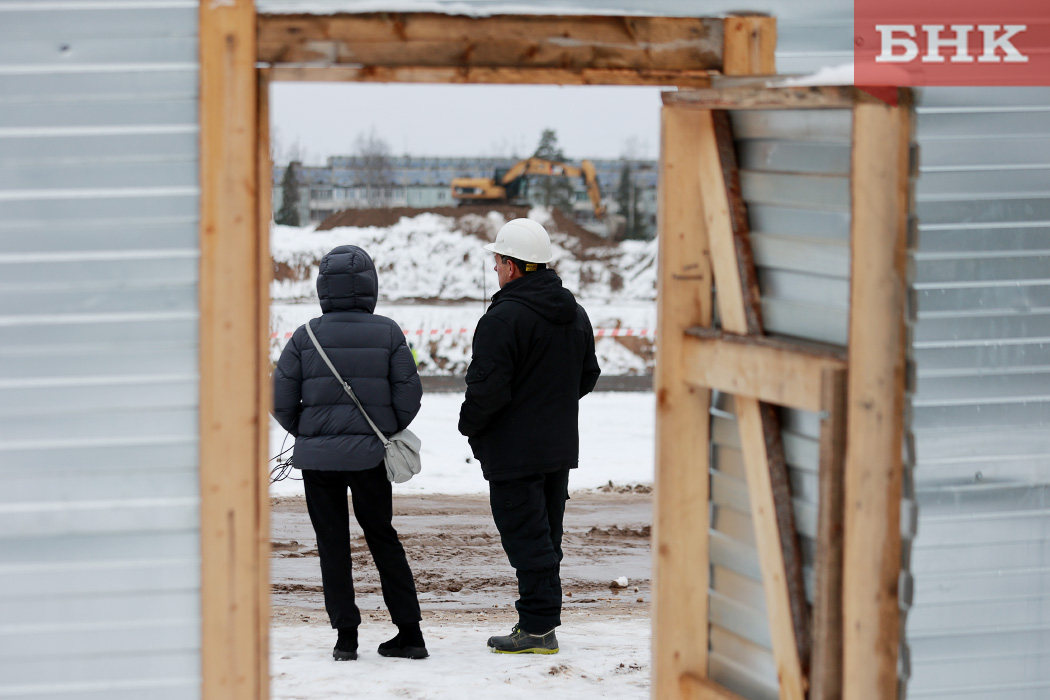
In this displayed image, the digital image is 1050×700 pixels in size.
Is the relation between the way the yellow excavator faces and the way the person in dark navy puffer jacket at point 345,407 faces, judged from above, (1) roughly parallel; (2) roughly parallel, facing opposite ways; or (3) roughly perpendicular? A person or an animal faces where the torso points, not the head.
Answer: roughly perpendicular

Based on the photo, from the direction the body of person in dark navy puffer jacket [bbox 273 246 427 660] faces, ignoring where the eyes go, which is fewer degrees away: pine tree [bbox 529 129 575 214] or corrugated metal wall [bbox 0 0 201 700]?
the pine tree

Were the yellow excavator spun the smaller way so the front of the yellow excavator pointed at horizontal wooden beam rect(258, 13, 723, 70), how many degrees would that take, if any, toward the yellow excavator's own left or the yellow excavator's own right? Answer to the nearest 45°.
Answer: approximately 90° to the yellow excavator's own right

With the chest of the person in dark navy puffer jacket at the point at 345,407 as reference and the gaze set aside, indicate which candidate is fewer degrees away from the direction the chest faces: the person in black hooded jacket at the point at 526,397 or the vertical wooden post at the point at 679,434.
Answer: the person in black hooded jacket

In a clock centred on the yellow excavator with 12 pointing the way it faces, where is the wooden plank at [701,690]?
The wooden plank is roughly at 3 o'clock from the yellow excavator.

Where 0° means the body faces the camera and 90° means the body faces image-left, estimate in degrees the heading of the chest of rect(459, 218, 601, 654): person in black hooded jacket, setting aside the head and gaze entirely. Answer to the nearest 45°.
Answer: approximately 135°

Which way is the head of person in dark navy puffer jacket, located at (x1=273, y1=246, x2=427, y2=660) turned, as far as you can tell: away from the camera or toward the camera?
away from the camera

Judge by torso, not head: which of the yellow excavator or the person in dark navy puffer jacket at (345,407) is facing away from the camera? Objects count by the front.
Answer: the person in dark navy puffer jacket

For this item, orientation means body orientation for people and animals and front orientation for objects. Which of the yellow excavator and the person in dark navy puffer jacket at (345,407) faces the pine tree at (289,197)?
the person in dark navy puffer jacket

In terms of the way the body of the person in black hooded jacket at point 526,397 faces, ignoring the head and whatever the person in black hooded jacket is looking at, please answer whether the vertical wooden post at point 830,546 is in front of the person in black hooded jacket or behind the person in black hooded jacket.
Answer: behind

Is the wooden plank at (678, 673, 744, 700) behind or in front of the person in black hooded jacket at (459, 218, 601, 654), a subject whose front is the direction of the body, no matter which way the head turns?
behind

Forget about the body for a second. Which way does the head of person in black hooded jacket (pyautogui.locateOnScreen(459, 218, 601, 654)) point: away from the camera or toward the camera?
away from the camera

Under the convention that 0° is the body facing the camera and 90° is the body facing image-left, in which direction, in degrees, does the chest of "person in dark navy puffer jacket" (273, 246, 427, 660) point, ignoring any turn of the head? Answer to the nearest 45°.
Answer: approximately 180°

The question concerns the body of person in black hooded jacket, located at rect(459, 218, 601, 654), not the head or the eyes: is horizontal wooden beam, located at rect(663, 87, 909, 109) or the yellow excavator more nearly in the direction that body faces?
the yellow excavator

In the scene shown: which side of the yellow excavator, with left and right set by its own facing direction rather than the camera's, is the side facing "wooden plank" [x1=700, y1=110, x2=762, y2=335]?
right

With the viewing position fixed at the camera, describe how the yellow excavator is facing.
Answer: facing to the right of the viewer

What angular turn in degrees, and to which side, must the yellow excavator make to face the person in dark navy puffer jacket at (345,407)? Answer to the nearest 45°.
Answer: approximately 90° to its right
